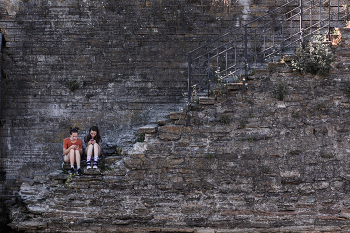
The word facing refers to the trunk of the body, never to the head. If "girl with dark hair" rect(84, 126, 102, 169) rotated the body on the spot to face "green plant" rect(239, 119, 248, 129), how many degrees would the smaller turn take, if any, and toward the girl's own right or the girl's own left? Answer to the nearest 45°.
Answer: approximately 90° to the girl's own left

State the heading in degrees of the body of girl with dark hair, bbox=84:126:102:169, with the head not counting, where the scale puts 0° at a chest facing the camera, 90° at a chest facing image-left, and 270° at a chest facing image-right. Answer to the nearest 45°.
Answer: approximately 0°

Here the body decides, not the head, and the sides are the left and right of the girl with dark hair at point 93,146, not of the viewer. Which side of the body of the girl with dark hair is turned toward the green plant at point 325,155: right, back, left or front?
left

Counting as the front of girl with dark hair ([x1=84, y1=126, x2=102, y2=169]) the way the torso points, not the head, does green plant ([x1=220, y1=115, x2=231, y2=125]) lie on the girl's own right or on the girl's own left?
on the girl's own left

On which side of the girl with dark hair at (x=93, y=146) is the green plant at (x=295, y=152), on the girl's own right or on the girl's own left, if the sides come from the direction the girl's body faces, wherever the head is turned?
on the girl's own left

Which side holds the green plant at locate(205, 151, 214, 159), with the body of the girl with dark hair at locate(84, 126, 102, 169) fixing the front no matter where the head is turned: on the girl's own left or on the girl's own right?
on the girl's own left

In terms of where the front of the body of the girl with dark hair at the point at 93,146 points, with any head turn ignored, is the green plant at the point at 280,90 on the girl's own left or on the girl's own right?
on the girl's own left

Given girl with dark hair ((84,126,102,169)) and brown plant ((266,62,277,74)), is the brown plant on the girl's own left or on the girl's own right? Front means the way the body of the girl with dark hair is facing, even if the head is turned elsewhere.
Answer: on the girl's own left

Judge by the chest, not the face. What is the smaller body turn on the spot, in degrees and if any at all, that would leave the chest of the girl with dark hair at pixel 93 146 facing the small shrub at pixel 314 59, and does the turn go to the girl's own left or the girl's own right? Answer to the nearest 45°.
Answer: approximately 90° to the girl's own left
